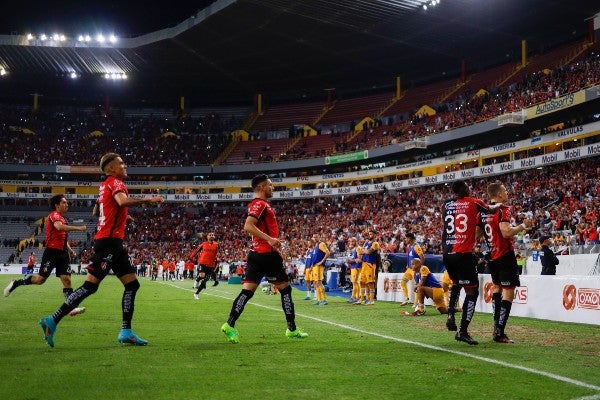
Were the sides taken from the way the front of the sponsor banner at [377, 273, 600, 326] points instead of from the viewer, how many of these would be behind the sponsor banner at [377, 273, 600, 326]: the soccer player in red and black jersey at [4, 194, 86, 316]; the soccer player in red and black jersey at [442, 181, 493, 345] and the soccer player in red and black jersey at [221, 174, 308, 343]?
0

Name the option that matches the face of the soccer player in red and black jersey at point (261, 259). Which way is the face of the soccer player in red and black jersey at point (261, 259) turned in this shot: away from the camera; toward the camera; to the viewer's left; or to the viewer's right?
to the viewer's right

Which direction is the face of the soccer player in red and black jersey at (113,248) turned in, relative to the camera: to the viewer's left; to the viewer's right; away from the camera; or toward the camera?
to the viewer's right

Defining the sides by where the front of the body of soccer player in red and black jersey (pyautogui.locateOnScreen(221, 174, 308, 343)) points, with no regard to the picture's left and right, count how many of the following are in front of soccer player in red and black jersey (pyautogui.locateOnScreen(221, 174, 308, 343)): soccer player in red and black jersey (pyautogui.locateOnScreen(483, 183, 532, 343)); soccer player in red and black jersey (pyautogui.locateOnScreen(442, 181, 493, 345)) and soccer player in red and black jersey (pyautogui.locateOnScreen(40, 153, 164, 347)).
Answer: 2

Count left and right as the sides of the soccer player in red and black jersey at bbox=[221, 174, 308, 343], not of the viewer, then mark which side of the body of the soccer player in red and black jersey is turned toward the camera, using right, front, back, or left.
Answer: right

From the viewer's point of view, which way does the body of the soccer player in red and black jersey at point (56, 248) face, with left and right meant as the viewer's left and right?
facing to the right of the viewer

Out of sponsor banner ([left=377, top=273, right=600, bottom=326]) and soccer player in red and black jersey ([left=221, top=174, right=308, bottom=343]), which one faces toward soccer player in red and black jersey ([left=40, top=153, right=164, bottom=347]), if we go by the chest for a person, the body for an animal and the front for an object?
the sponsor banner

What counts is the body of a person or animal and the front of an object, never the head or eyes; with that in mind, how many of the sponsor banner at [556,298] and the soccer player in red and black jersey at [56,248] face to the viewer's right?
1

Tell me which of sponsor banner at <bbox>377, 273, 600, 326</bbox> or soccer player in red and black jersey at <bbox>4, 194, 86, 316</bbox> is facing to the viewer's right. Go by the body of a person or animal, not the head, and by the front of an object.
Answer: the soccer player in red and black jersey

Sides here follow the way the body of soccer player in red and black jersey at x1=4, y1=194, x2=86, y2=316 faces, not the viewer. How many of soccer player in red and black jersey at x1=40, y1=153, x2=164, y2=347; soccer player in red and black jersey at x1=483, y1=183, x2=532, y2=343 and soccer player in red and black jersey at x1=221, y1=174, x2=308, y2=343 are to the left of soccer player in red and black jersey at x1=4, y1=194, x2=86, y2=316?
0

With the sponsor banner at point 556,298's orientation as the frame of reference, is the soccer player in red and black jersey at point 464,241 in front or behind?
in front

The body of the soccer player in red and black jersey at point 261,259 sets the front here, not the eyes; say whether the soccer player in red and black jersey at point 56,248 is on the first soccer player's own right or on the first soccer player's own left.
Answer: on the first soccer player's own left

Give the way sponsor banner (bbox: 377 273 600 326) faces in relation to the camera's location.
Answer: facing the viewer and to the left of the viewer

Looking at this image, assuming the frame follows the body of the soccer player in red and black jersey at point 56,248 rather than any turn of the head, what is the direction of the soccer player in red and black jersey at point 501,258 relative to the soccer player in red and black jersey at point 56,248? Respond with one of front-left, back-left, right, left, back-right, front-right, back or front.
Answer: front-right

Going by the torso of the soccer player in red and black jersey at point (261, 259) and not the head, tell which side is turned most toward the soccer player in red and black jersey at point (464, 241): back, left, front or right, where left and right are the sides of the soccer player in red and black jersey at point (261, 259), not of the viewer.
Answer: front
